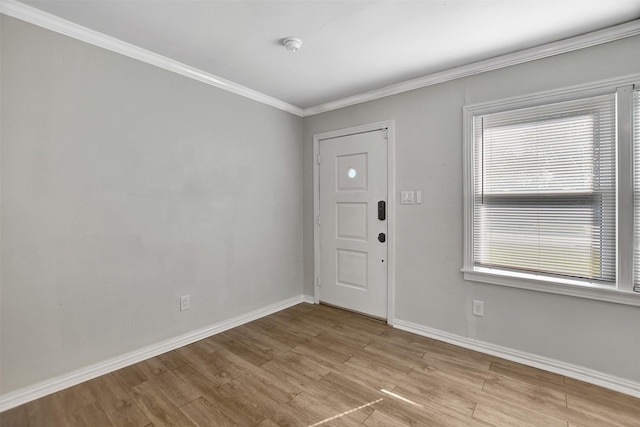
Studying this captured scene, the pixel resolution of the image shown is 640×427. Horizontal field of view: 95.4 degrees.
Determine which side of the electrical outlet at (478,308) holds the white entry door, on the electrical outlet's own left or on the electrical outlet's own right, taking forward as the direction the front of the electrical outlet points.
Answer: on the electrical outlet's own right

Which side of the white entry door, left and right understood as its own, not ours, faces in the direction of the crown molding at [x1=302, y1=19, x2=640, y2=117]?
left

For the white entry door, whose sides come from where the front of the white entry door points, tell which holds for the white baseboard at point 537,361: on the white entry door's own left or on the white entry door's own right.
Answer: on the white entry door's own left

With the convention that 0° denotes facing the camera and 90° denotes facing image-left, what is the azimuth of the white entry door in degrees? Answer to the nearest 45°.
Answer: approximately 45°

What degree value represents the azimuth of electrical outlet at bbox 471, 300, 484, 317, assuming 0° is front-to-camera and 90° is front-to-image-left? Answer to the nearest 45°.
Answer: approximately 45°

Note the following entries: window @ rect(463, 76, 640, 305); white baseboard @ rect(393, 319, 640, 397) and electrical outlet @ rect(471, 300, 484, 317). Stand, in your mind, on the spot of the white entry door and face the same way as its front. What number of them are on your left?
3
